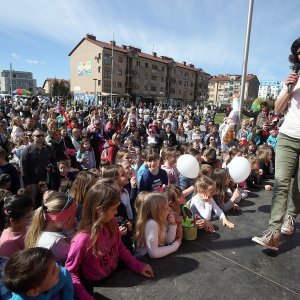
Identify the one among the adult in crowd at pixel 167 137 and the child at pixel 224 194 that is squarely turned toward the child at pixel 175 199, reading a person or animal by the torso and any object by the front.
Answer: the adult in crowd

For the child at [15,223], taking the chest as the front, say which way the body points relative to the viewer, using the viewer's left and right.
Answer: facing to the right of the viewer

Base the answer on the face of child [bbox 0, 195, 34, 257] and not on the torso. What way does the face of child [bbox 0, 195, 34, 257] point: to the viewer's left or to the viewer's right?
to the viewer's right

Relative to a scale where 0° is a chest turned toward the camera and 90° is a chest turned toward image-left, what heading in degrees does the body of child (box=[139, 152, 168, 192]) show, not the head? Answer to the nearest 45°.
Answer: approximately 0°

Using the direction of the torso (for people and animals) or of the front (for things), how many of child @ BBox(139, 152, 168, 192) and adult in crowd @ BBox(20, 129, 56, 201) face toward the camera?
2

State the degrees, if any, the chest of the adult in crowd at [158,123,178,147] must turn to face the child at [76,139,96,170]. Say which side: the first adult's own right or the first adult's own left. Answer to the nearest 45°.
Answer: approximately 45° to the first adult's own right

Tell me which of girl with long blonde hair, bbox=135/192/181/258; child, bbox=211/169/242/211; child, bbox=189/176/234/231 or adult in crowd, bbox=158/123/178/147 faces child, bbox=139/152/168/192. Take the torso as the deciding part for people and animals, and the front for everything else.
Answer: the adult in crowd

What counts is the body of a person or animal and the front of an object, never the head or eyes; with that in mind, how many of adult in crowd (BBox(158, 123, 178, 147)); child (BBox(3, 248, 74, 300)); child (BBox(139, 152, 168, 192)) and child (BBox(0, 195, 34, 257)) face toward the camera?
2

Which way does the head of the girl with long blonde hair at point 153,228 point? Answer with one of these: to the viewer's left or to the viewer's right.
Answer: to the viewer's right

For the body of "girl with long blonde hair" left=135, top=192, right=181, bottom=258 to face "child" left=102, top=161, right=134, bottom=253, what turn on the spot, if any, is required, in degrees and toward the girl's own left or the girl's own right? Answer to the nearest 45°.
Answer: approximately 135° to the girl's own left

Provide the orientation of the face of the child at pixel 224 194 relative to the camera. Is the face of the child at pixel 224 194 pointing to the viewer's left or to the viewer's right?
to the viewer's right

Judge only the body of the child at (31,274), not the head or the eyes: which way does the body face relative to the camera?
to the viewer's right
